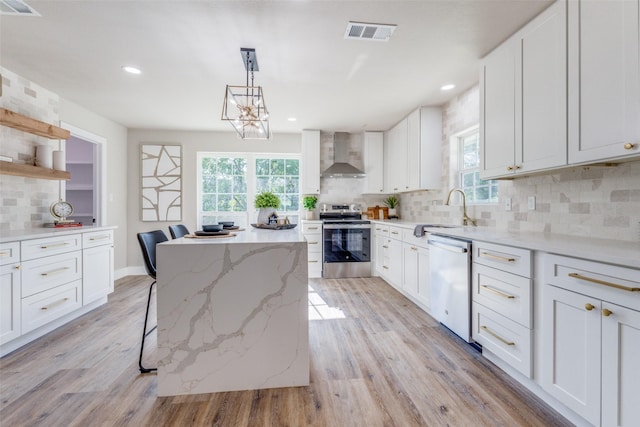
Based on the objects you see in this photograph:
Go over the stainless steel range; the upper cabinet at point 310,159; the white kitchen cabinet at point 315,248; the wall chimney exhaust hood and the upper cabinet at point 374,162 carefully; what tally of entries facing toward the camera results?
5

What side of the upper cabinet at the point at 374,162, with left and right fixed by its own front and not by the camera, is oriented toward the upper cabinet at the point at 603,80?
front

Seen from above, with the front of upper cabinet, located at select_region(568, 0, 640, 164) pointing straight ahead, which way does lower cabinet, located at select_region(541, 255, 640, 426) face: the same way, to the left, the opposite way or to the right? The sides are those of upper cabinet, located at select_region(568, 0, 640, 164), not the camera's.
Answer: the same way

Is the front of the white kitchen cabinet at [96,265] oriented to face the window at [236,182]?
no

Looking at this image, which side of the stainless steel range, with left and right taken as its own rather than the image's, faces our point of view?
front

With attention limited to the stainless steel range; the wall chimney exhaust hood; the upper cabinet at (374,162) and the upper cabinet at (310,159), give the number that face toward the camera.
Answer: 4

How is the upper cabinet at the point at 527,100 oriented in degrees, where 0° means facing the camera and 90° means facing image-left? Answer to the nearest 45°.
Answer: approximately 45°

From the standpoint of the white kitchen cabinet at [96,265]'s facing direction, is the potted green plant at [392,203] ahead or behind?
ahead

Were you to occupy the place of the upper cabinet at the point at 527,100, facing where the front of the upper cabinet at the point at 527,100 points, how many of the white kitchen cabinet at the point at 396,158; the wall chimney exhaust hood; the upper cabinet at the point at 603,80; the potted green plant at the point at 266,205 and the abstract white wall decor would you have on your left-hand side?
1

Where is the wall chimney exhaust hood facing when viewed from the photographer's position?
facing the viewer

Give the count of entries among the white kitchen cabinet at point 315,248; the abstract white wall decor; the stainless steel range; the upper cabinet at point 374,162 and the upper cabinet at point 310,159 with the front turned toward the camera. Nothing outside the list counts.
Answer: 5

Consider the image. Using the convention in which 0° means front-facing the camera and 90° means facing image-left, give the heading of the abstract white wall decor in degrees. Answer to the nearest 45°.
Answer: approximately 0°

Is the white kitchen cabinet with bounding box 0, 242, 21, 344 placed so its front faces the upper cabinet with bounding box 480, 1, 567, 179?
yes

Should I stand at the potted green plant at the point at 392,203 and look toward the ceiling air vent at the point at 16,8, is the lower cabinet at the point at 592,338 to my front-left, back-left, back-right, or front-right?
front-left

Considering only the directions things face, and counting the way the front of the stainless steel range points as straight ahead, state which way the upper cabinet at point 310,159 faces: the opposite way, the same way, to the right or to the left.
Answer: the same way

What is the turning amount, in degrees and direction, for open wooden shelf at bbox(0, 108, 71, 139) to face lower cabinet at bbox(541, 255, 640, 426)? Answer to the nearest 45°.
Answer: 0° — it already faces it

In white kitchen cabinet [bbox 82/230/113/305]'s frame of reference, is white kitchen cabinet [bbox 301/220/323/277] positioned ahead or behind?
ahead

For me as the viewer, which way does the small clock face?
facing the viewer and to the right of the viewer

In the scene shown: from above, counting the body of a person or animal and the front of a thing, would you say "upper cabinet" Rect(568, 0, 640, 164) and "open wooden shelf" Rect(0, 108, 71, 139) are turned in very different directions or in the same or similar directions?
very different directions

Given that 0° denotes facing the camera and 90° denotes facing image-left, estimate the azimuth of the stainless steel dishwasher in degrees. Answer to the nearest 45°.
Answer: approximately 45°
